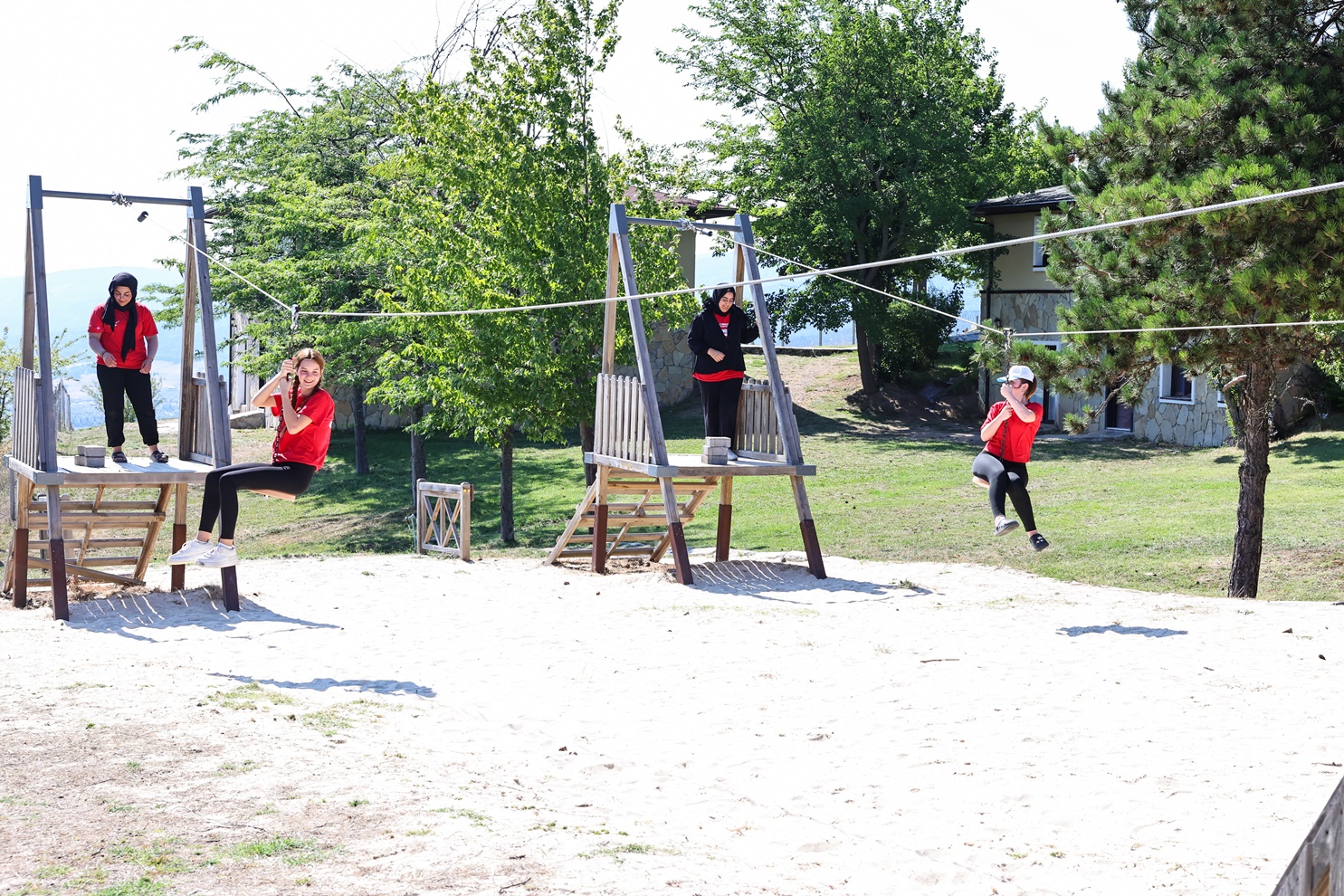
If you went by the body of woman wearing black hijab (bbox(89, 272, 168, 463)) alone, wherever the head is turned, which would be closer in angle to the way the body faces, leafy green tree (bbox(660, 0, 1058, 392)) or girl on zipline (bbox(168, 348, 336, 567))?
the girl on zipline

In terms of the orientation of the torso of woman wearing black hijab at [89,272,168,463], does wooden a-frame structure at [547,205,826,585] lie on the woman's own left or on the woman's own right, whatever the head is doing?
on the woman's own left

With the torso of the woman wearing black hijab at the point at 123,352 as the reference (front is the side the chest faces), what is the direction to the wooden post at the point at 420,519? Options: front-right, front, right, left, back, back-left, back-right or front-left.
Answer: back-left

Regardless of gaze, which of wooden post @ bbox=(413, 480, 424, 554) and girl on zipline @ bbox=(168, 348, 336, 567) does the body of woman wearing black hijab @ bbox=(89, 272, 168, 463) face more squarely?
the girl on zipline

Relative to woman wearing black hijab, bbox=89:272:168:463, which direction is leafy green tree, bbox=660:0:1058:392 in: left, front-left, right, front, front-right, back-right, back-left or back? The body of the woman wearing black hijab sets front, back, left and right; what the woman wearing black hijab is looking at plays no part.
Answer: back-left

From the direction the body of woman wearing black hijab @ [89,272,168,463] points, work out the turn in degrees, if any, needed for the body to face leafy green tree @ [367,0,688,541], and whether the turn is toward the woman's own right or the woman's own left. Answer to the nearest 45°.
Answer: approximately 135° to the woman's own left

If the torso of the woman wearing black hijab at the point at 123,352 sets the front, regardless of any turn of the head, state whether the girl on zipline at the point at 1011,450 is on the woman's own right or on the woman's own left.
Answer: on the woman's own left

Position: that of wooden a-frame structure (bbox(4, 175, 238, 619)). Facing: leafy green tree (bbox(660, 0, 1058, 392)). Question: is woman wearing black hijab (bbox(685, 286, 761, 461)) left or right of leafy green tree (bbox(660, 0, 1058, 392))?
right

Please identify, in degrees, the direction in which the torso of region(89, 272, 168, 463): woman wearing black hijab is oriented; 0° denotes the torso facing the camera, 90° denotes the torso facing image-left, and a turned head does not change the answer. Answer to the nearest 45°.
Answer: approximately 0°
